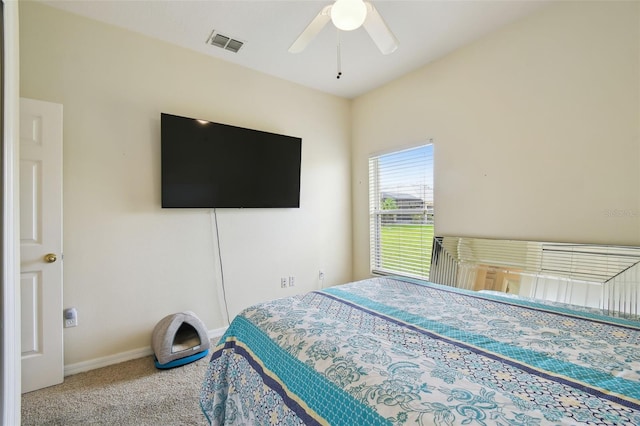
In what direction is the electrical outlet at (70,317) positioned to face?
toward the camera

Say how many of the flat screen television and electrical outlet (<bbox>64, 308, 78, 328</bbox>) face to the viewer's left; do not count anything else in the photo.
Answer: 0

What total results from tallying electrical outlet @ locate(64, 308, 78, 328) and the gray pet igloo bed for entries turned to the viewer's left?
0

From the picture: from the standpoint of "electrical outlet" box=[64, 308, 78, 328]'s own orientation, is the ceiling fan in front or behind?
in front

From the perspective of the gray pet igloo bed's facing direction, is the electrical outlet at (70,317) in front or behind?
behind

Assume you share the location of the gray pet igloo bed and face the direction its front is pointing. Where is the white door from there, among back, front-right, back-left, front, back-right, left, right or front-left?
back-right

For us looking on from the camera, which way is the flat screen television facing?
facing the viewer and to the right of the viewer

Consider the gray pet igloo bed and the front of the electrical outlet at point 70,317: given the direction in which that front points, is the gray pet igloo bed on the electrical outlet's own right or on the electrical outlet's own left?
on the electrical outlet's own left

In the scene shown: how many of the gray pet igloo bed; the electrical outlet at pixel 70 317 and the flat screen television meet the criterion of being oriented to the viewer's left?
0

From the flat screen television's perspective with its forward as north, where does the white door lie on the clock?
The white door is roughly at 4 o'clock from the flat screen television.

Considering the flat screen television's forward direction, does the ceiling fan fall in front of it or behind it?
in front
